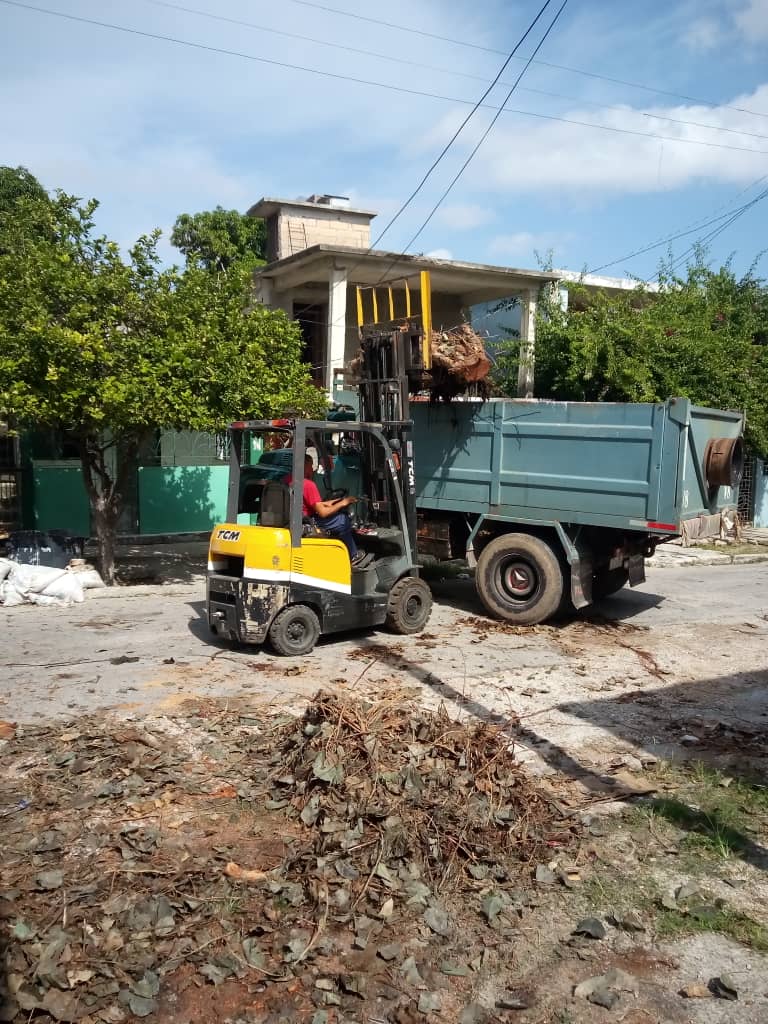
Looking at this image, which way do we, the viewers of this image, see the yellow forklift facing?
facing away from the viewer and to the right of the viewer

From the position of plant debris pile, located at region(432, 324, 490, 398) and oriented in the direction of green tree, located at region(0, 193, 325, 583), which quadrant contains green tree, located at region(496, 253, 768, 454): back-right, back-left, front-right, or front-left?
back-right

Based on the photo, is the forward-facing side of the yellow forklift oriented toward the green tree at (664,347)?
yes
